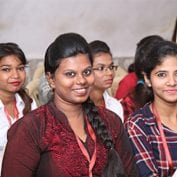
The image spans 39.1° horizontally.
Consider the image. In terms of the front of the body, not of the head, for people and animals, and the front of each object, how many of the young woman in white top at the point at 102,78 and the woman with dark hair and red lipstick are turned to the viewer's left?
0

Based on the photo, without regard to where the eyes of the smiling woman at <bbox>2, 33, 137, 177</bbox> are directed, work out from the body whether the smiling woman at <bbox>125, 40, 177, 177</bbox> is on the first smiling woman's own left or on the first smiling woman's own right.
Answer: on the first smiling woman's own left

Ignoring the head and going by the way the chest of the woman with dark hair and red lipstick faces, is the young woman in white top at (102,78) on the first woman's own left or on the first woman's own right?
on the first woman's own left

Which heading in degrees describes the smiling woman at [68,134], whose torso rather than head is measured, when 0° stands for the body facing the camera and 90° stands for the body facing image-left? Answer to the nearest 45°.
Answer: approximately 315°

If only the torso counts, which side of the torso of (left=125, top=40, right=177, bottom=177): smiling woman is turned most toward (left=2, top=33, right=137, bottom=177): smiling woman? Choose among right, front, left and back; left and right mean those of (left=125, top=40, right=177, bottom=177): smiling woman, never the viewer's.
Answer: right
